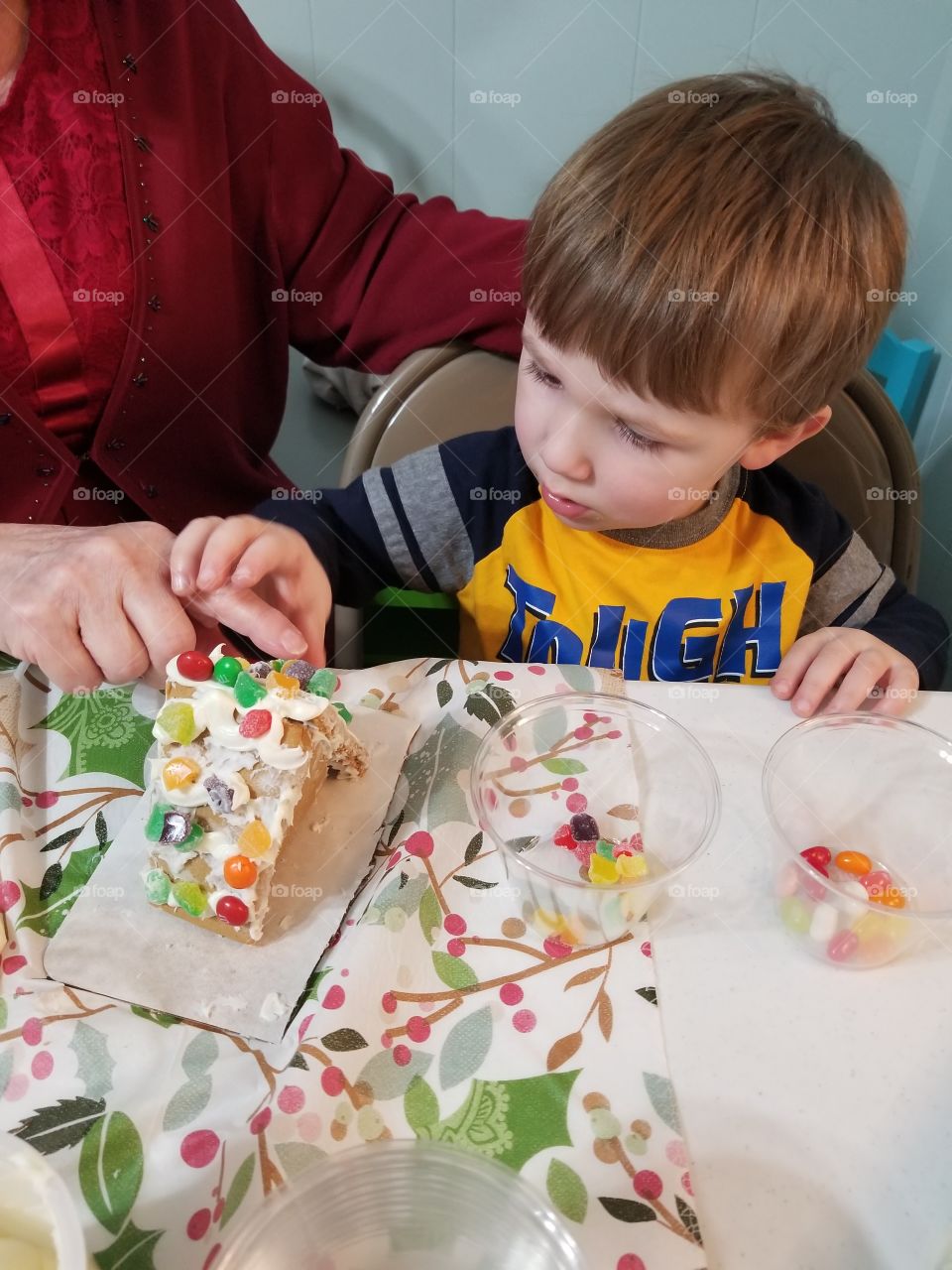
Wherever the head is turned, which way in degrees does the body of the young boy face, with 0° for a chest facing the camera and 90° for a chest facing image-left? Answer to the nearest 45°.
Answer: approximately 0°
